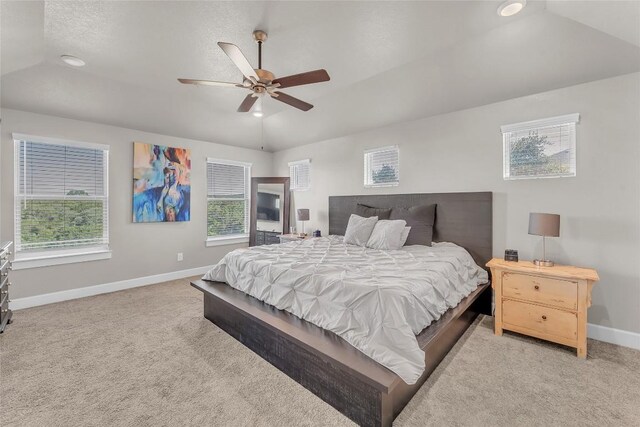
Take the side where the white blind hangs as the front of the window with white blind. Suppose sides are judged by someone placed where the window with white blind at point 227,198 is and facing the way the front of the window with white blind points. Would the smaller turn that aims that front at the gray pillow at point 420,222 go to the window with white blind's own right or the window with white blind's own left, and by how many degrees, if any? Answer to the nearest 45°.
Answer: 0° — it already faces it

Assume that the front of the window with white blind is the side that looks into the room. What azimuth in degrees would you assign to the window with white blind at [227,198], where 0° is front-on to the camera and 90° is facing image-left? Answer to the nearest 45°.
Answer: approximately 315°

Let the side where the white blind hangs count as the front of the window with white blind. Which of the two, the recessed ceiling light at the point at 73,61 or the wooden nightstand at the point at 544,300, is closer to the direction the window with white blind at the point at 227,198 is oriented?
the wooden nightstand

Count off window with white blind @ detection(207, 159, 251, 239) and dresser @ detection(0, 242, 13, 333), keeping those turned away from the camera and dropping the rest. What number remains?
0

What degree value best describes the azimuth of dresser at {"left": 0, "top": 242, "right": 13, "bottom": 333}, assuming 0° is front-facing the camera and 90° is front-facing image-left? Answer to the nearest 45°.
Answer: approximately 270°

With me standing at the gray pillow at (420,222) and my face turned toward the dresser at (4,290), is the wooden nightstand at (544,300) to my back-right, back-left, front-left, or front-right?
back-left

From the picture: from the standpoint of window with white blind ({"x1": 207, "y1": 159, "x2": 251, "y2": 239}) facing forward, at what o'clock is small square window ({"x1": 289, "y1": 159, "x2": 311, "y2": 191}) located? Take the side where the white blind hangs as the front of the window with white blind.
The small square window is roughly at 11 o'clock from the window with white blind.
